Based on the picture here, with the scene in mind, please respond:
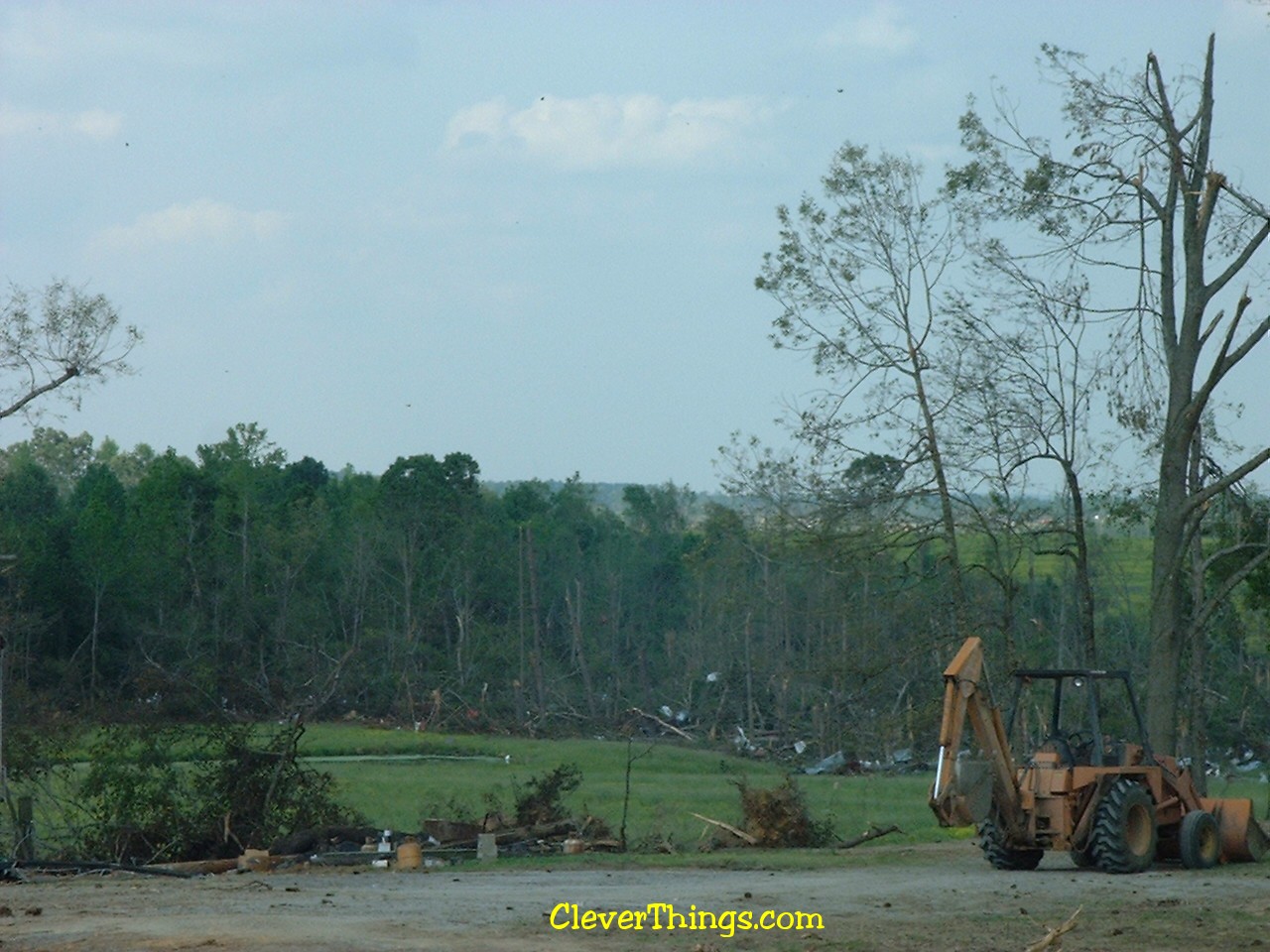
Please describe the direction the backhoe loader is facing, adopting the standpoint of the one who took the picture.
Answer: facing away from the viewer and to the right of the viewer

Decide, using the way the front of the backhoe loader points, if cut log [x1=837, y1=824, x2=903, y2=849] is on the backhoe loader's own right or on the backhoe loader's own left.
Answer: on the backhoe loader's own left

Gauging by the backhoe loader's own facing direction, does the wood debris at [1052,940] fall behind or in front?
behind
